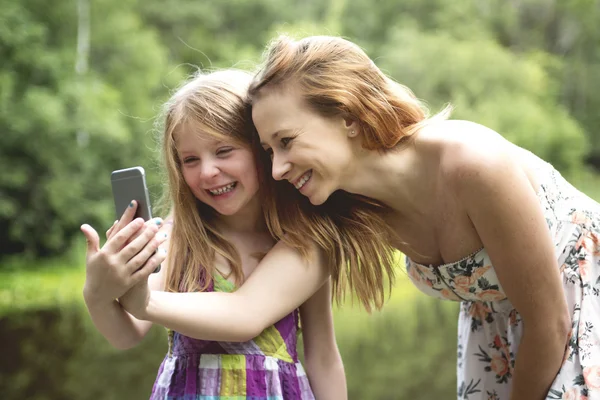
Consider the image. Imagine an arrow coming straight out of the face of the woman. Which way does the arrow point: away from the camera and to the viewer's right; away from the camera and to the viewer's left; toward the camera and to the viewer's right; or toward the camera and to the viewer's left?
toward the camera and to the viewer's left

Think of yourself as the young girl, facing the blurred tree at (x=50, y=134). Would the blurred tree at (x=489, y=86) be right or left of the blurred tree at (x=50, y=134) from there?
right

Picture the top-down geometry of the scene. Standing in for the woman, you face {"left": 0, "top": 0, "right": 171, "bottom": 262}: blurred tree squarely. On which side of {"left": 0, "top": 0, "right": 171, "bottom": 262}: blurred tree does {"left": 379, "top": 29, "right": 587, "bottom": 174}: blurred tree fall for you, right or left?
right

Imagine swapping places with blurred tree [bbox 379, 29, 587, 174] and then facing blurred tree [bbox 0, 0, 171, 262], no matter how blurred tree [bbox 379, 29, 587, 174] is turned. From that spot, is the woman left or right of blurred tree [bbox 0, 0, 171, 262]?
left

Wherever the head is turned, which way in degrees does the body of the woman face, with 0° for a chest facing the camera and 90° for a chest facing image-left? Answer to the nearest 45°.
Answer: approximately 45°

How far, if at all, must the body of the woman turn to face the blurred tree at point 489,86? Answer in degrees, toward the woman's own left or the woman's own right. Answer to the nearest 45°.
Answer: approximately 135° to the woman's own right

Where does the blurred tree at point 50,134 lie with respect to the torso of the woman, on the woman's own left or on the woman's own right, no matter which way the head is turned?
on the woman's own right
